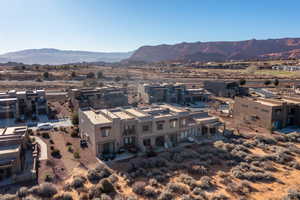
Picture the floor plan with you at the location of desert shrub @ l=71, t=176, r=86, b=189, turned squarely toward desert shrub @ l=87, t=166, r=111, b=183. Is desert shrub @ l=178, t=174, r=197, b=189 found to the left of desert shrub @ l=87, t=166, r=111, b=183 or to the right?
right

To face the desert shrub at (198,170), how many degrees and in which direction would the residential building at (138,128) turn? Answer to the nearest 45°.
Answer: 0° — it already faces it

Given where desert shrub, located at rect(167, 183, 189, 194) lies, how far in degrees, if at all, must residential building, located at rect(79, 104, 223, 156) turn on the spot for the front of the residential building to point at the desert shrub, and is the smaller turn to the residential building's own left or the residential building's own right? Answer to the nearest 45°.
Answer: approximately 45° to the residential building's own right

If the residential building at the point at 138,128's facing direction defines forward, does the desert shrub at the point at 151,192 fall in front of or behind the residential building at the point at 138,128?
in front

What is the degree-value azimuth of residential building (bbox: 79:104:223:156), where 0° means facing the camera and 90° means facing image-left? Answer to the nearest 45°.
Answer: approximately 315°

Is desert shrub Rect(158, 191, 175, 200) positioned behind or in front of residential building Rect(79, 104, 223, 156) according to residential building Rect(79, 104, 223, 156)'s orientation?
in front

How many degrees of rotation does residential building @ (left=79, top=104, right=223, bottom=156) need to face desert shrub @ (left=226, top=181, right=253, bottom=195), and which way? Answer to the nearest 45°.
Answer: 0° — it already faces it

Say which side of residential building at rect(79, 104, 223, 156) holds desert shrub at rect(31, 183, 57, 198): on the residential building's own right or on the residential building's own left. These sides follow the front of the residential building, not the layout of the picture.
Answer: on the residential building's own right

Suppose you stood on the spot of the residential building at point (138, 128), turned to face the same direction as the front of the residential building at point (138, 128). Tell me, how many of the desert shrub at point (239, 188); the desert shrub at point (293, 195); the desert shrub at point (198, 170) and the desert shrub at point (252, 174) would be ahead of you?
4

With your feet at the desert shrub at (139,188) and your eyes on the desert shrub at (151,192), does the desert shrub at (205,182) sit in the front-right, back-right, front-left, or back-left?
front-left

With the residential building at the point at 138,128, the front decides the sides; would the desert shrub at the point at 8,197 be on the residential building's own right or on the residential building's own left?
on the residential building's own right

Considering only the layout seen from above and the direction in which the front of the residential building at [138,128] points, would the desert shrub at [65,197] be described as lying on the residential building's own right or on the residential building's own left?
on the residential building's own right

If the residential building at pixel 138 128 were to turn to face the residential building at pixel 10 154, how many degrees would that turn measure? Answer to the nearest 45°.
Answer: approximately 90° to its right

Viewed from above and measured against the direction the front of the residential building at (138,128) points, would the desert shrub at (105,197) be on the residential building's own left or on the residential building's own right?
on the residential building's own right

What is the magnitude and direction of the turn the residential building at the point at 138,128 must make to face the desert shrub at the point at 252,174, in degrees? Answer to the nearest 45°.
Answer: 0° — it already faces it
